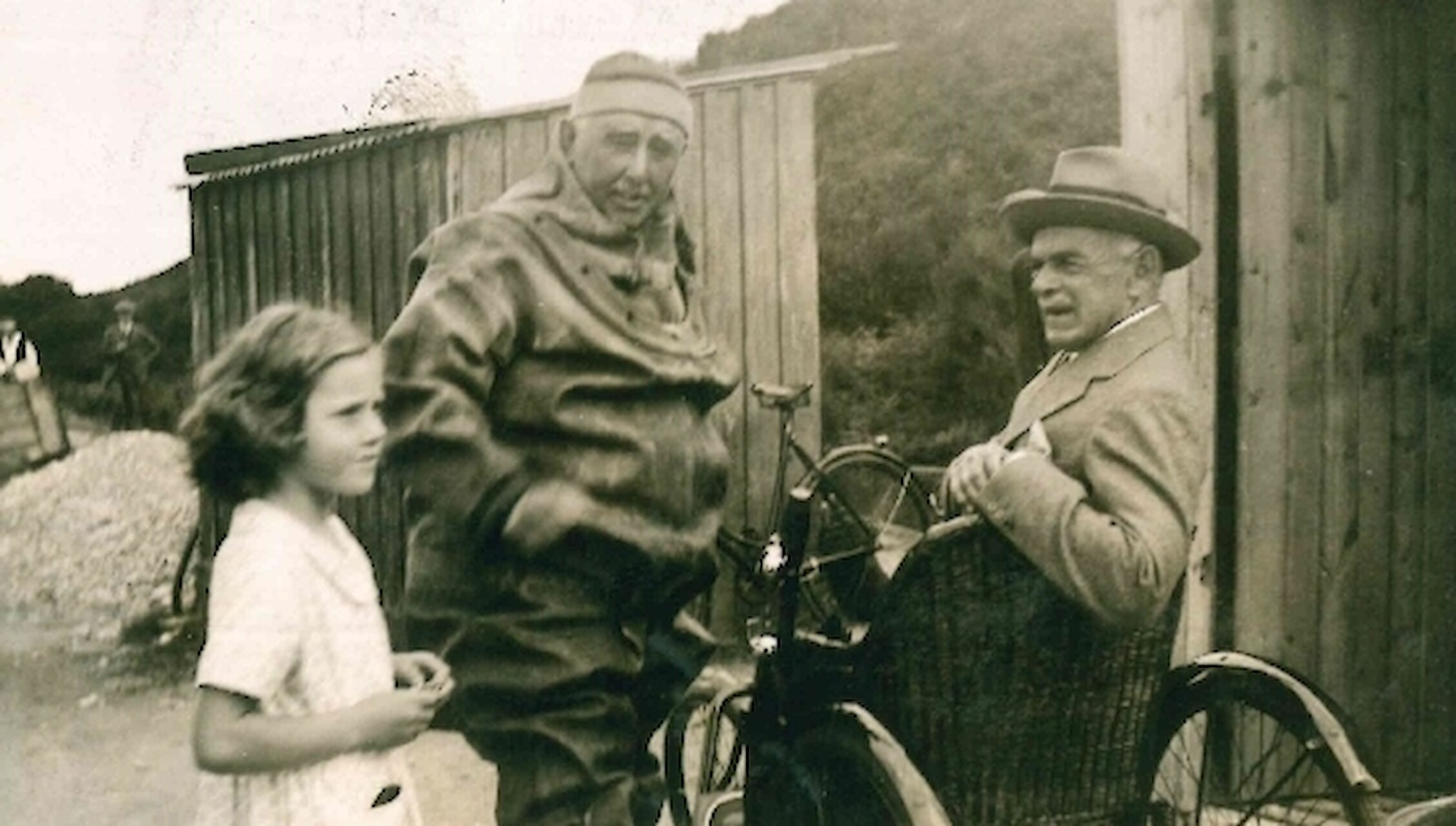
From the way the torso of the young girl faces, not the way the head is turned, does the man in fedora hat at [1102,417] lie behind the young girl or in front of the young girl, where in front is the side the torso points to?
in front

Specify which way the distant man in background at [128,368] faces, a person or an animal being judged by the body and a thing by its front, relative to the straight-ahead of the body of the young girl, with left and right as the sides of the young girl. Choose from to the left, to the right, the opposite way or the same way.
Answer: to the right

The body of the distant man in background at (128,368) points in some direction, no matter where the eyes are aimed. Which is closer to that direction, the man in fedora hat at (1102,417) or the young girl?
the young girl

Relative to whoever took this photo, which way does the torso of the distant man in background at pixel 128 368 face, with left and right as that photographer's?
facing the viewer

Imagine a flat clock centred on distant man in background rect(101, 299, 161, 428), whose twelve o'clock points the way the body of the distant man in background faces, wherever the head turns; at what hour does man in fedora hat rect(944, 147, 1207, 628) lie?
The man in fedora hat is roughly at 12 o'clock from the distant man in background.

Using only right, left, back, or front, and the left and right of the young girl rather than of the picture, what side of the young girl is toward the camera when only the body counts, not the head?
right

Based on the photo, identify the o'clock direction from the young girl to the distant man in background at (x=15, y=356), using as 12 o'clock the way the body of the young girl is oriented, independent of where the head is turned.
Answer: The distant man in background is roughly at 8 o'clock from the young girl.

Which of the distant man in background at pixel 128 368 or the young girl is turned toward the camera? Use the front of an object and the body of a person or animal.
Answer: the distant man in background

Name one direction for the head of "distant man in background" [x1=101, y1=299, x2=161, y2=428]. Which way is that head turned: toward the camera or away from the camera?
toward the camera
